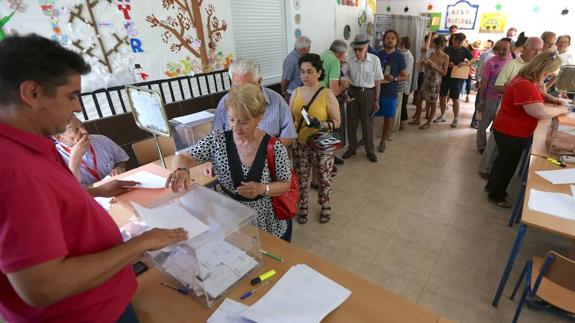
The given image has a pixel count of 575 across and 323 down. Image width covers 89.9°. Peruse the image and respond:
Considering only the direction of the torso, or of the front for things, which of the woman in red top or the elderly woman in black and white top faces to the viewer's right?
the woman in red top

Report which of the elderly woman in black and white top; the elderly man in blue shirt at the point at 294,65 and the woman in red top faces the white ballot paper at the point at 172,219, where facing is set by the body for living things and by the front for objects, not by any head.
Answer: the elderly woman in black and white top

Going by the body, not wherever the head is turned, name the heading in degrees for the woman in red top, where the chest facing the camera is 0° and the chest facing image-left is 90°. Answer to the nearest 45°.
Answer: approximately 270°

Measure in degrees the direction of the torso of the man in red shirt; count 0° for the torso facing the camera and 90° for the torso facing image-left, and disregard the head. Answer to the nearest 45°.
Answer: approximately 270°

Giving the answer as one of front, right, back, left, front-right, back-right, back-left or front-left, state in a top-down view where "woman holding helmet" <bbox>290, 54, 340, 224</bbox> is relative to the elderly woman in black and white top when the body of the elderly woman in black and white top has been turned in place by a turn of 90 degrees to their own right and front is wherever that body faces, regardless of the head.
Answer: right

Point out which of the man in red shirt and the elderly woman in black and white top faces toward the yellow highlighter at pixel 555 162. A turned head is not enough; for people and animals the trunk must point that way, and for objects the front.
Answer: the man in red shirt

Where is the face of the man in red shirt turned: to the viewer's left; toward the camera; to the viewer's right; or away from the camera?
to the viewer's right
